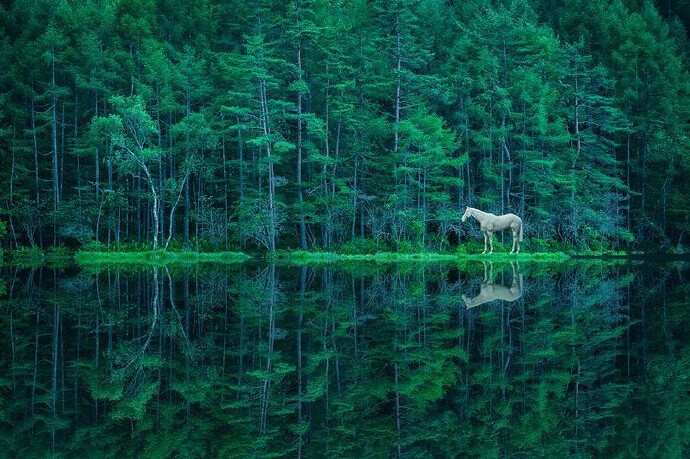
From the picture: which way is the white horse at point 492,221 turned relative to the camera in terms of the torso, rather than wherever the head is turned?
to the viewer's left
